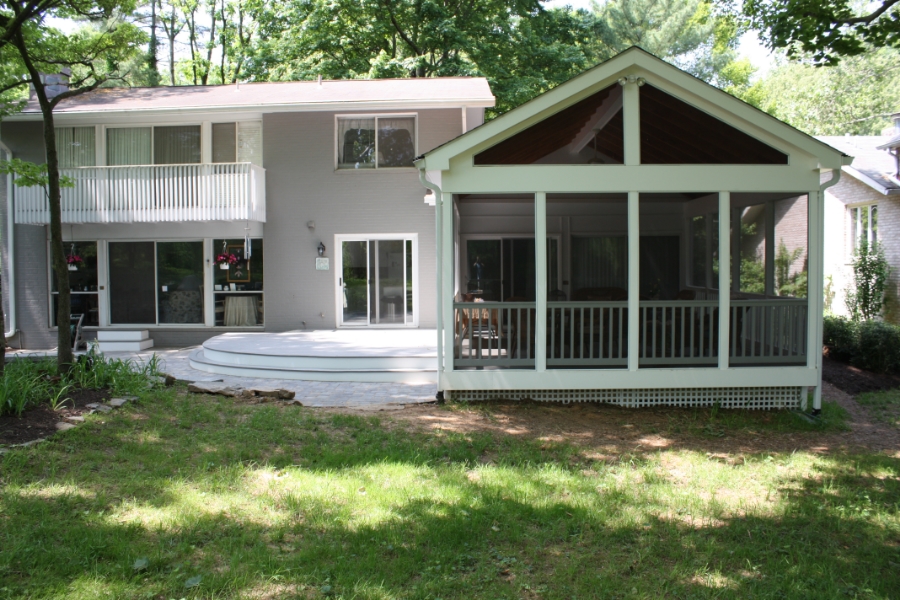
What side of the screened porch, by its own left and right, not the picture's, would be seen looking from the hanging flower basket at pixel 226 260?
right

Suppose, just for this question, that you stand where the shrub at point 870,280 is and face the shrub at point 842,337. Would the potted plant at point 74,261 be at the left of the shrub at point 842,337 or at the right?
right

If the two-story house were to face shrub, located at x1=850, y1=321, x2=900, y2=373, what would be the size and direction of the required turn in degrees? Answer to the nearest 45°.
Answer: approximately 45° to its left

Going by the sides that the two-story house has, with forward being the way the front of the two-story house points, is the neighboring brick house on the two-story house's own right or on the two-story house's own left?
on the two-story house's own left

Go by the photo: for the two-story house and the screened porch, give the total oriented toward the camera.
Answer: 2

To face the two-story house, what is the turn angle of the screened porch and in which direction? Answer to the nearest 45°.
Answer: approximately 90° to its right

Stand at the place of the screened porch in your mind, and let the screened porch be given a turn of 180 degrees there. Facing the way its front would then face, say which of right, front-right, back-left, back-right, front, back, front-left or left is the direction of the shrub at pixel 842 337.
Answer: right

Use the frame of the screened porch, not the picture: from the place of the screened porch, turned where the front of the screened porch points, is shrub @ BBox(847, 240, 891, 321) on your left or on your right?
on your left

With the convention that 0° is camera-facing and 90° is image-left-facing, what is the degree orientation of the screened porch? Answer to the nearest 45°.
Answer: approximately 0°

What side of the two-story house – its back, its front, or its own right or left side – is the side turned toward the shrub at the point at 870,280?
left

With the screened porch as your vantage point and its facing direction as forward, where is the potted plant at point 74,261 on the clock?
The potted plant is roughly at 3 o'clock from the screened porch.
